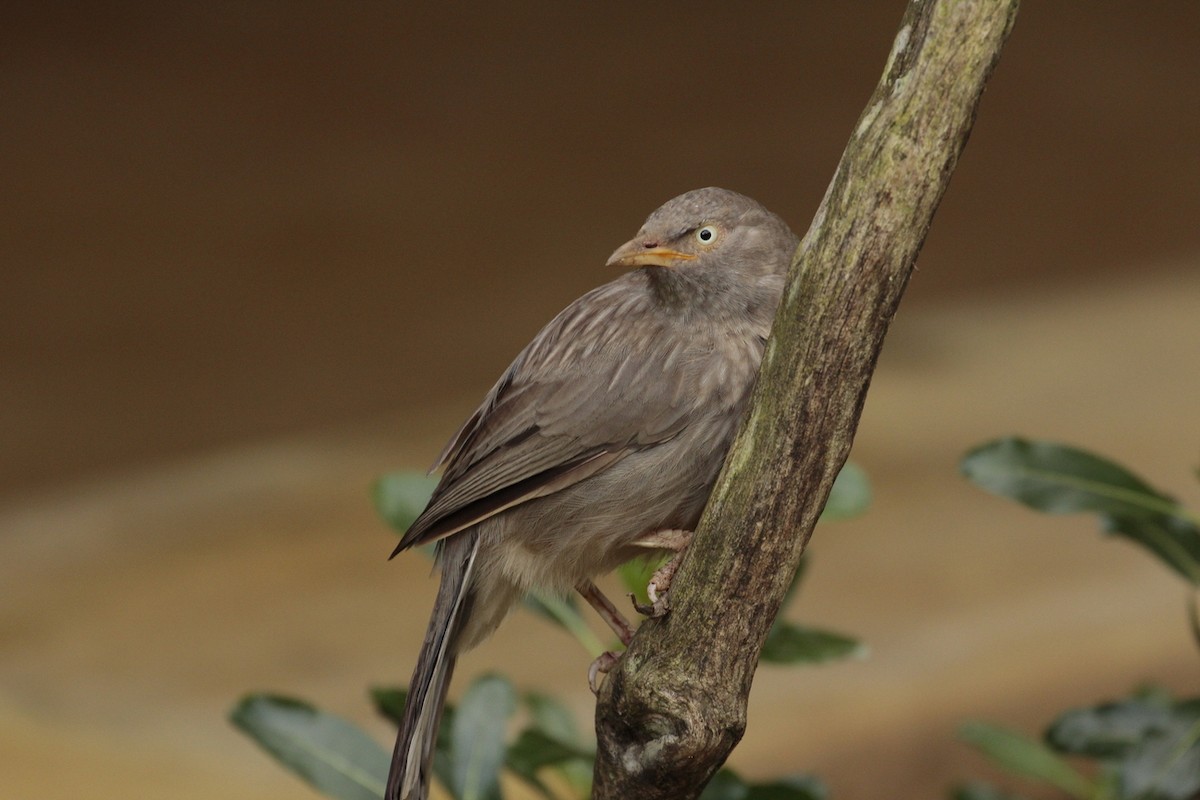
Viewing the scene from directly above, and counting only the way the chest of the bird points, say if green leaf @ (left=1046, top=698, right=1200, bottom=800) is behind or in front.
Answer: in front

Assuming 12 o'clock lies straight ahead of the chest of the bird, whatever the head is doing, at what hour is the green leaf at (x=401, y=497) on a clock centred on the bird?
The green leaf is roughly at 8 o'clock from the bird.

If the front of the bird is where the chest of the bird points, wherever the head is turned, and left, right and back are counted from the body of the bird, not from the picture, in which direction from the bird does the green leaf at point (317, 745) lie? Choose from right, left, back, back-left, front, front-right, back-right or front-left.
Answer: back-left

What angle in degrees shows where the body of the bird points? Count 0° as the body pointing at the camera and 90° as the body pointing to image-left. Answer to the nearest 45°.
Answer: approximately 270°
